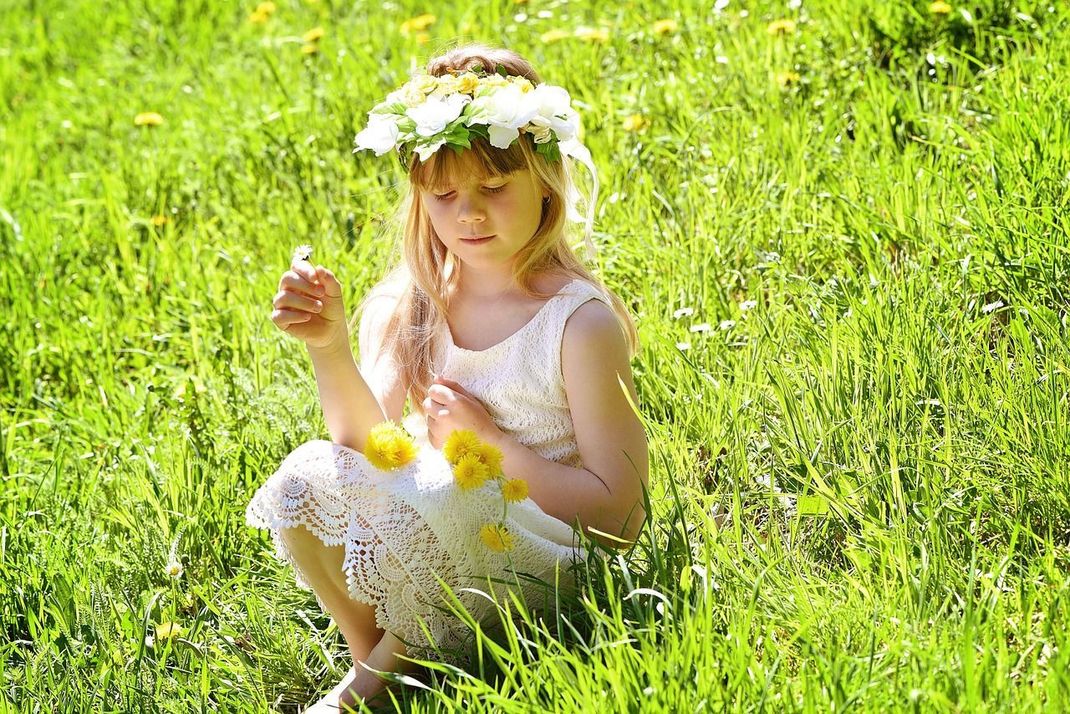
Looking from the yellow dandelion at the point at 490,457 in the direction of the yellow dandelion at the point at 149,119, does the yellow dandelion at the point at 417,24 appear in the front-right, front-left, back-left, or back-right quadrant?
front-right

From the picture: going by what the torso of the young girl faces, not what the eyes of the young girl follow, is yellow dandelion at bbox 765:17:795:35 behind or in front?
behind

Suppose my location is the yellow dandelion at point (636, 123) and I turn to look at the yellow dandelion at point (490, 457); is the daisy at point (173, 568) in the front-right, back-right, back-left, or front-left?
front-right

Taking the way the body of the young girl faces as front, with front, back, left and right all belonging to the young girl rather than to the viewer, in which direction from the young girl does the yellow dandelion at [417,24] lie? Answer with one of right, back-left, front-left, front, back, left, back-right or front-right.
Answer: back-right

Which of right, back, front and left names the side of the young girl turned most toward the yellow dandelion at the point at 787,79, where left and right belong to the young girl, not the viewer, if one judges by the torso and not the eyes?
back

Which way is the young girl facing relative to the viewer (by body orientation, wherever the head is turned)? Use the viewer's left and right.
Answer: facing the viewer and to the left of the viewer

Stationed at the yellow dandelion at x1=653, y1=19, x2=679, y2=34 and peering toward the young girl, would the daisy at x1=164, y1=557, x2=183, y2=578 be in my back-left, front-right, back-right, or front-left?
front-right

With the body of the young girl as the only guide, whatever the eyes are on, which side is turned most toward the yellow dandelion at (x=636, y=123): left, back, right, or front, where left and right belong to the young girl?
back

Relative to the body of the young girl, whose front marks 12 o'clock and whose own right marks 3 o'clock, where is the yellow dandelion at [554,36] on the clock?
The yellow dandelion is roughly at 5 o'clock from the young girl.

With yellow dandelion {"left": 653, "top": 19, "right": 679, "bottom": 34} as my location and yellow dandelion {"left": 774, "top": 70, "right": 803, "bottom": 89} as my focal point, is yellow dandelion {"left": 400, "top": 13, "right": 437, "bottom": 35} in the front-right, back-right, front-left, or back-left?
back-right
